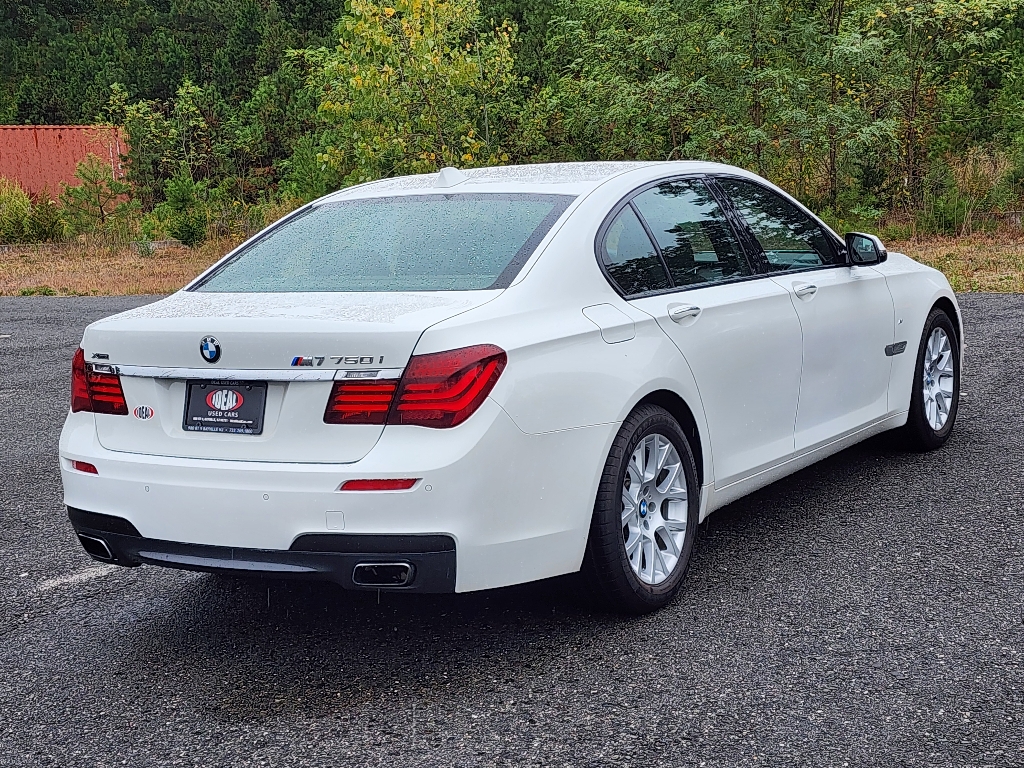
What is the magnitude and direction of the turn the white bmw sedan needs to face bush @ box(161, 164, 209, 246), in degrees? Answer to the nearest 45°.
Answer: approximately 45° to its left

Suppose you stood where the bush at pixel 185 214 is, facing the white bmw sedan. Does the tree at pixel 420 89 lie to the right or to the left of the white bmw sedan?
left

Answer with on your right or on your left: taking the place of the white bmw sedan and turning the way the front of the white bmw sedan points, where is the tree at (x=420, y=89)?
on your left

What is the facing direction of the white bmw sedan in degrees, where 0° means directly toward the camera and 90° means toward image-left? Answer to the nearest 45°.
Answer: approximately 225°
